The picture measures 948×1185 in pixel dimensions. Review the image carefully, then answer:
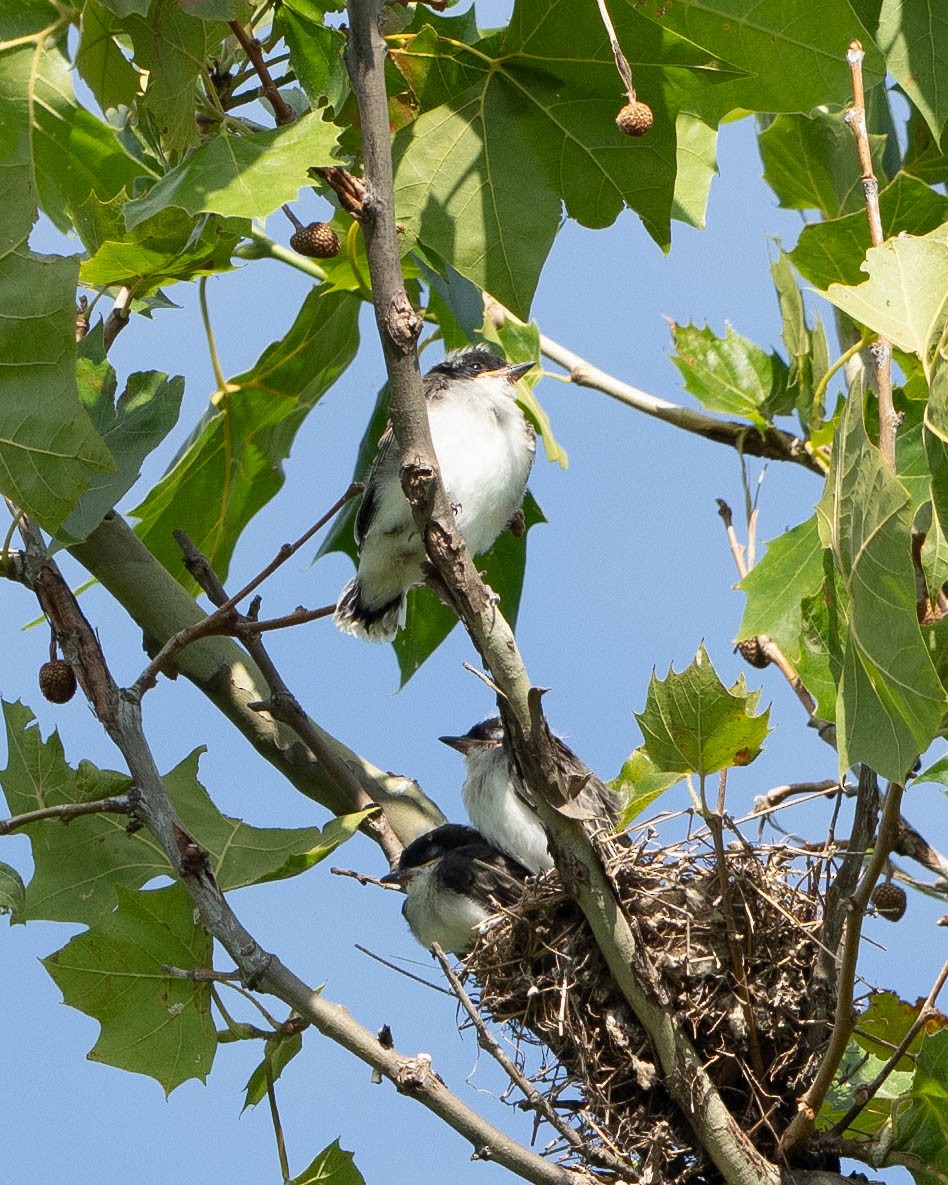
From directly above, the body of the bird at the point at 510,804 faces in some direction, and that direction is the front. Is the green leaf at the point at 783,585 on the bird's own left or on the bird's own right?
on the bird's own left

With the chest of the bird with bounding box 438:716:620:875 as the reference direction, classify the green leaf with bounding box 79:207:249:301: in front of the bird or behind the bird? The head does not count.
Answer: in front

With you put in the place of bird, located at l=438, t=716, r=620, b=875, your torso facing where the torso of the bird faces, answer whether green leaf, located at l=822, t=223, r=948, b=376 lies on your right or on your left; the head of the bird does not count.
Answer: on your left

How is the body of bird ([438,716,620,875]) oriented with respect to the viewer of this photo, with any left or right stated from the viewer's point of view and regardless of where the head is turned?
facing the viewer and to the left of the viewer

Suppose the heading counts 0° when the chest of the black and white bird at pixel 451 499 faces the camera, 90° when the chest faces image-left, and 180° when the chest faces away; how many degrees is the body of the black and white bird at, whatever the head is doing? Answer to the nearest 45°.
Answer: approximately 315°
